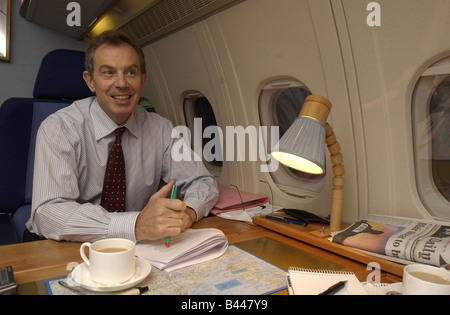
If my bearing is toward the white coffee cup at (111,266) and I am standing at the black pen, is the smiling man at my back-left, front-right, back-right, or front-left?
front-right

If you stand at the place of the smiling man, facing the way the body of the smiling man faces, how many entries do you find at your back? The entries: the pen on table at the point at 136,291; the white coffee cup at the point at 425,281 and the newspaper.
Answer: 0

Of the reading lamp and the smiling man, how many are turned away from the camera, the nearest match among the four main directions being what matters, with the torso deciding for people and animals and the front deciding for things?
0

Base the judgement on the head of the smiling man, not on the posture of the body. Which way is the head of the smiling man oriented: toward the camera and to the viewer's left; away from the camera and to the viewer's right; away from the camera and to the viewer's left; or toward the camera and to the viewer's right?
toward the camera and to the viewer's right

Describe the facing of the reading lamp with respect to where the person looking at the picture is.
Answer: facing the viewer and to the left of the viewer

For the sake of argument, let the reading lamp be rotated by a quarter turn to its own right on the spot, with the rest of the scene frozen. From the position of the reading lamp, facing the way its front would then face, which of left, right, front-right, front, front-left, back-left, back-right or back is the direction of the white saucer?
left

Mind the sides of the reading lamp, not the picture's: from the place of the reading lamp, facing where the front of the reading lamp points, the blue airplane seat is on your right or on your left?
on your right

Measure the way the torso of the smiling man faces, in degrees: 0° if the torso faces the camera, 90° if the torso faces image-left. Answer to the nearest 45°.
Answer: approximately 315°

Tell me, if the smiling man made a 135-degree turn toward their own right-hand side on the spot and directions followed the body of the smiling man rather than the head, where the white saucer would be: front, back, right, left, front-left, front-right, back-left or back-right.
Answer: left
